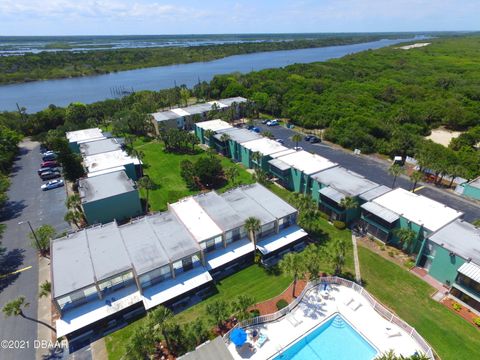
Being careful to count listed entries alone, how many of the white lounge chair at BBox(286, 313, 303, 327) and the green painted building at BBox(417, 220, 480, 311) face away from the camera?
0

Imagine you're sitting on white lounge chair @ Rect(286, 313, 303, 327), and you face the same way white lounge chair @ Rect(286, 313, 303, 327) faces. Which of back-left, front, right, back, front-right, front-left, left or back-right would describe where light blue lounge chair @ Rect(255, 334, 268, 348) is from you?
right

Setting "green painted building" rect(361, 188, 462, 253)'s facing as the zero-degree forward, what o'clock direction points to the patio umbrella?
The patio umbrella is roughly at 11 o'clock from the green painted building.

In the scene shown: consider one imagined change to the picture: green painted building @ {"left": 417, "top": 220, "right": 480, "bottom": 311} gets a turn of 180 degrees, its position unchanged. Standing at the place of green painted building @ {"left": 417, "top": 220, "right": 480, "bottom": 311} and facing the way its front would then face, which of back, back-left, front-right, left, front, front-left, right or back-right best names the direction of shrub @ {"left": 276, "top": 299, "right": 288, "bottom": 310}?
back

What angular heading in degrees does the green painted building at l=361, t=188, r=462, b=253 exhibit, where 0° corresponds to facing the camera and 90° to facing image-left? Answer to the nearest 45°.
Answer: approximately 45°

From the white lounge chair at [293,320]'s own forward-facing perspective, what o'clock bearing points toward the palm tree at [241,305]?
The palm tree is roughly at 4 o'clock from the white lounge chair.

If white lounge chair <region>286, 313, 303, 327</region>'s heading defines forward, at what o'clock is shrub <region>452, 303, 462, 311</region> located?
The shrub is roughly at 10 o'clock from the white lounge chair.

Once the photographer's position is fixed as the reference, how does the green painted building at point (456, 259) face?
facing the viewer and to the left of the viewer

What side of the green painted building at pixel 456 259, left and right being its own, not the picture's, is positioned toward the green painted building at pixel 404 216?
right

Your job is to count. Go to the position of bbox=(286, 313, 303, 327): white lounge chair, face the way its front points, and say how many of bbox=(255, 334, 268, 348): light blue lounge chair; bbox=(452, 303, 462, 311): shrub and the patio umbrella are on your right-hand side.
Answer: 2

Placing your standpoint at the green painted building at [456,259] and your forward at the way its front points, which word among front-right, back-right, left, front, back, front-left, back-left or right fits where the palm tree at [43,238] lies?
front

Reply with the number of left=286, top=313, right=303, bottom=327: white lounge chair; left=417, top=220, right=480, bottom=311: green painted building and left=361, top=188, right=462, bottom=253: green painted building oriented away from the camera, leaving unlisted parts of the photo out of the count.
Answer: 0

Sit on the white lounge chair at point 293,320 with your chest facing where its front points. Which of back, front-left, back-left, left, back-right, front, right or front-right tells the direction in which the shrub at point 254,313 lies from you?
back-right

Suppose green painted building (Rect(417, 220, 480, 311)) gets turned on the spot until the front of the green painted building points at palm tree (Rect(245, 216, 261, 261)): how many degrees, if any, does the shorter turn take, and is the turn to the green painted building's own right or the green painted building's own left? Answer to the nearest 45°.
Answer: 0° — it already faces it

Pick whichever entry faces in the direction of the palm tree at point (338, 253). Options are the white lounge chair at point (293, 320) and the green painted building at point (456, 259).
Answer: the green painted building

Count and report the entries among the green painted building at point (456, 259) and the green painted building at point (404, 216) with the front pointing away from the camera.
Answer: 0

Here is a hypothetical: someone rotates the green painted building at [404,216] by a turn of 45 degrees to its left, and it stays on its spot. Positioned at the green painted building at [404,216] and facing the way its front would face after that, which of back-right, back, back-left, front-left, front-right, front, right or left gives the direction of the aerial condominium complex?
front-right

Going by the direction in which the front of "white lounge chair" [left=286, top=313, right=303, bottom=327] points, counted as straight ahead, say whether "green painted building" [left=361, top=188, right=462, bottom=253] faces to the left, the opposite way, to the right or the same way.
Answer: to the right

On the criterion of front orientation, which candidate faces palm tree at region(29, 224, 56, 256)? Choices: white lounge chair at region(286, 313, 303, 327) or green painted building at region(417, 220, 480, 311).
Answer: the green painted building

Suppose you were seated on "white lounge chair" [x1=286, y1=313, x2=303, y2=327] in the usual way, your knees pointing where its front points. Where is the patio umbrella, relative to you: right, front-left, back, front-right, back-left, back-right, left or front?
right
